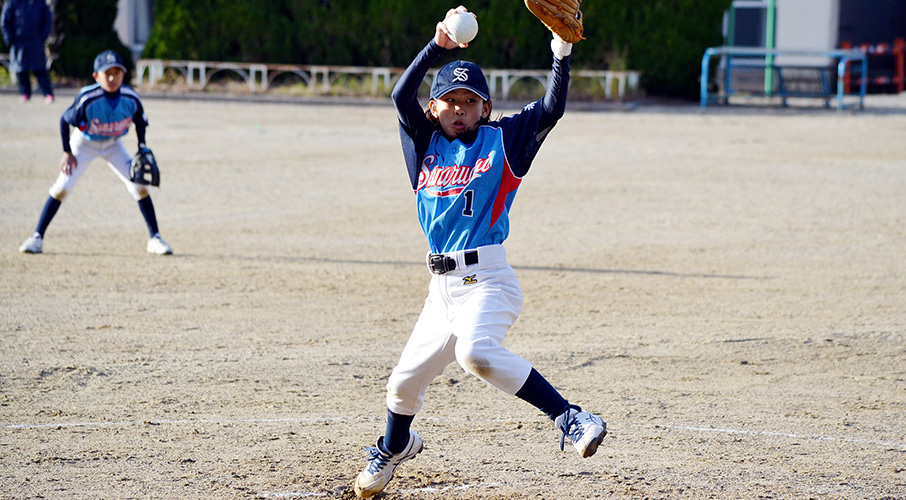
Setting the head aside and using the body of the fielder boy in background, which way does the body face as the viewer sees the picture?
toward the camera

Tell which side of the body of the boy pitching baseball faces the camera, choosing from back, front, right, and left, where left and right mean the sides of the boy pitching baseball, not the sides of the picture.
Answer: front

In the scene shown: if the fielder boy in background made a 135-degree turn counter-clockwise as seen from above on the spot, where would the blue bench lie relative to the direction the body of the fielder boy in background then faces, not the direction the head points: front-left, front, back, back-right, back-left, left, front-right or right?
front

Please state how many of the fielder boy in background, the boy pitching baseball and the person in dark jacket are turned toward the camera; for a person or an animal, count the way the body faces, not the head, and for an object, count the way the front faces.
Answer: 3

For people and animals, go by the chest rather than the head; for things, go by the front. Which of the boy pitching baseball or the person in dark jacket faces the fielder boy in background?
the person in dark jacket

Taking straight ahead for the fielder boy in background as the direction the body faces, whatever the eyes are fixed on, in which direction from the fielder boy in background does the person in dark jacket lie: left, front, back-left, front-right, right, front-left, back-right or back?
back

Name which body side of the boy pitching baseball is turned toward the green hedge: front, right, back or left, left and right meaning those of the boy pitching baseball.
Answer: back

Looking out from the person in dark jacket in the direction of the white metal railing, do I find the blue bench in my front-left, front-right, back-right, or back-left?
front-right

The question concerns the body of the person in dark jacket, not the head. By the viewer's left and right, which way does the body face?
facing the viewer

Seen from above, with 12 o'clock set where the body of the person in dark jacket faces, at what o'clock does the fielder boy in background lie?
The fielder boy in background is roughly at 12 o'clock from the person in dark jacket.

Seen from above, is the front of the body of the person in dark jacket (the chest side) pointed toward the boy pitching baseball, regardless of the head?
yes
